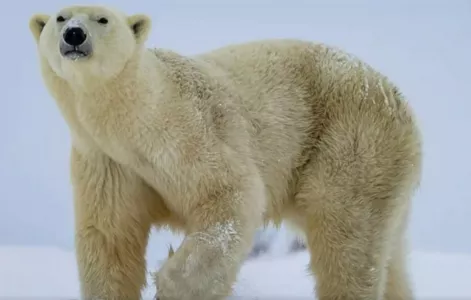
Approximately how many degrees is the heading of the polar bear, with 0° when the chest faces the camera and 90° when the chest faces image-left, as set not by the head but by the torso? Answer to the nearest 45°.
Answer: approximately 45°
